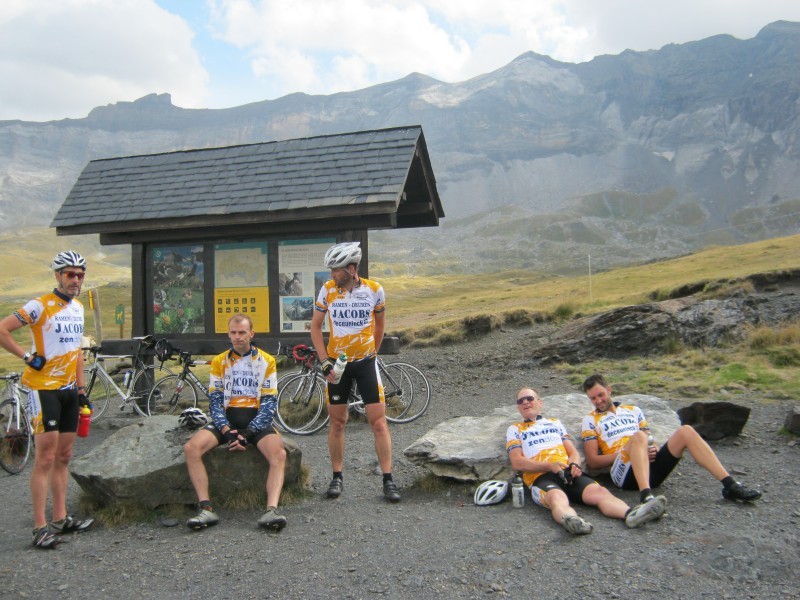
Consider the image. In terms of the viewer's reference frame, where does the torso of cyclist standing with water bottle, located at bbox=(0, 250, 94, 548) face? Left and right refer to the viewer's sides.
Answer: facing the viewer and to the right of the viewer

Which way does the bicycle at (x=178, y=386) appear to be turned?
to the viewer's left

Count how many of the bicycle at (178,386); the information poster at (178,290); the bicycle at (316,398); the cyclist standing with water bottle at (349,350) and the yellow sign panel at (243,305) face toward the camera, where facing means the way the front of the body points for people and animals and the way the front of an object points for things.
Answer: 3

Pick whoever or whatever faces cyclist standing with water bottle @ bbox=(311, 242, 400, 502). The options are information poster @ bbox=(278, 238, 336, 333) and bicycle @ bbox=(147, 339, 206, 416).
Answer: the information poster

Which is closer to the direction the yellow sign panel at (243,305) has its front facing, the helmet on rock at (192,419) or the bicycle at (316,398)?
the helmet on rock

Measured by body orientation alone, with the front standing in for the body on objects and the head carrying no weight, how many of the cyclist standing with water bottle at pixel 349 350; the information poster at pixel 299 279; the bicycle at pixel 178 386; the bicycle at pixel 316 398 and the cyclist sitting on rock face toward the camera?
3

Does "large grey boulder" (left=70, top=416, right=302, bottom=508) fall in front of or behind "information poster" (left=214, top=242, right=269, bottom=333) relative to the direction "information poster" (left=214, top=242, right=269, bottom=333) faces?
in front

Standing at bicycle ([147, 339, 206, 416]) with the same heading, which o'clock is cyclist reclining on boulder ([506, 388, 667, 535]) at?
The cyclist reclining on boulder is roughly at 8 o'clock from the bicycle.

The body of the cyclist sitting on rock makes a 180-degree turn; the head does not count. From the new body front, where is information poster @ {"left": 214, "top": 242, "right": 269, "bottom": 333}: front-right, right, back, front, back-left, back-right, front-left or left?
front

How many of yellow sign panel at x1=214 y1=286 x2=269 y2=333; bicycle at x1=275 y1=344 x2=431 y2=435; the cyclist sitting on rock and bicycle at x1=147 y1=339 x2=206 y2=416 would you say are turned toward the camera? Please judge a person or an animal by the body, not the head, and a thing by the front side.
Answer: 2

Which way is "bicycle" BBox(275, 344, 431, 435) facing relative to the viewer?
to the viewer's left

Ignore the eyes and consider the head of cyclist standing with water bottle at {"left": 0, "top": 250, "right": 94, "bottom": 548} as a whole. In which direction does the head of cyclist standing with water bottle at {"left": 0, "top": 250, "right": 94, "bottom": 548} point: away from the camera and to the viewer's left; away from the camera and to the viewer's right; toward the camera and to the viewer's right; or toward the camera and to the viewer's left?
toward the camera and to the viewer's right

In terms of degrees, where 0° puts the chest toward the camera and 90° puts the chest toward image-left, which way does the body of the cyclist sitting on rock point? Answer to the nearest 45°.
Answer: approximately 0°

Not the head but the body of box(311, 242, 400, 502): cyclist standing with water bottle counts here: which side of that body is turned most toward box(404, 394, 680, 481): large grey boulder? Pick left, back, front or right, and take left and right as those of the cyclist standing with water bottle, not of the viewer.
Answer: left

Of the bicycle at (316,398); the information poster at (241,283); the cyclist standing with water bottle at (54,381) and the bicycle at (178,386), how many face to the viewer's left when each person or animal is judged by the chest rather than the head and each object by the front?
2

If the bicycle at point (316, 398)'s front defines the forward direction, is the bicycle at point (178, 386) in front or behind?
in front

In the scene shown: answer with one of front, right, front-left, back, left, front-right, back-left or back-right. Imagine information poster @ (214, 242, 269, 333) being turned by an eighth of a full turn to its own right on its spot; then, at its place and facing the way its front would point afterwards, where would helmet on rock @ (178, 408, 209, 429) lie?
front-left
